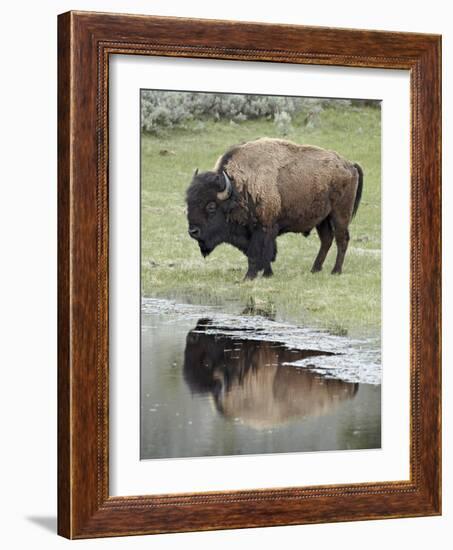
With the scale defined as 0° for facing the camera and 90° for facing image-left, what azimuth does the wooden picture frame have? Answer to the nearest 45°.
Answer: approximately 315°
